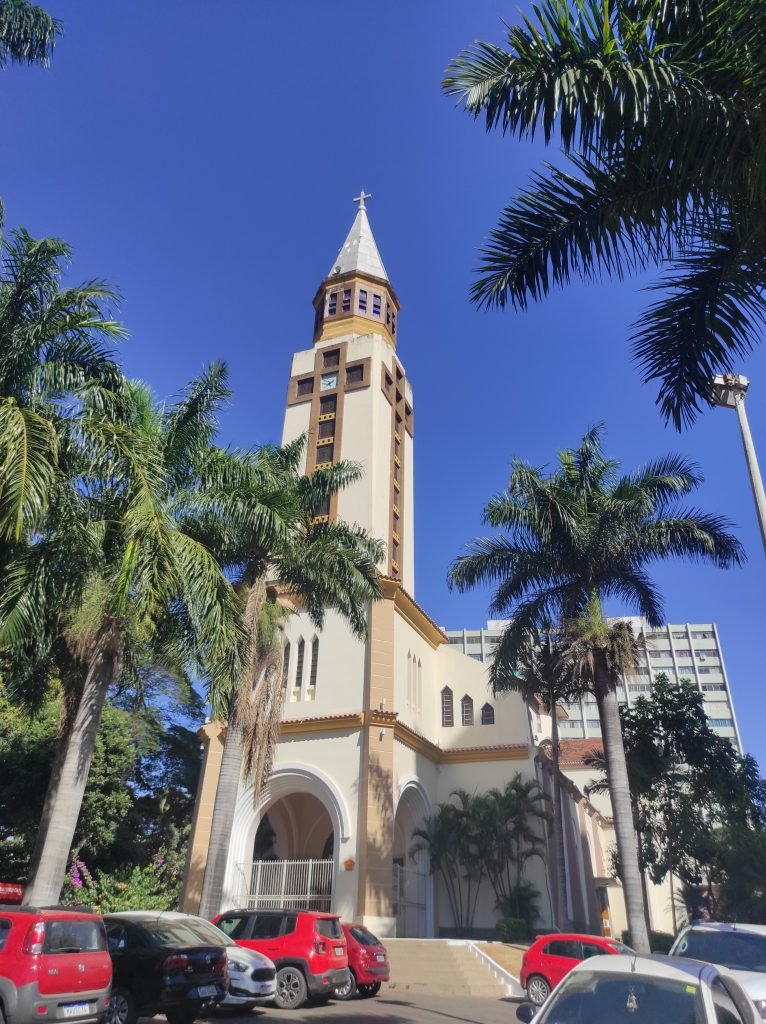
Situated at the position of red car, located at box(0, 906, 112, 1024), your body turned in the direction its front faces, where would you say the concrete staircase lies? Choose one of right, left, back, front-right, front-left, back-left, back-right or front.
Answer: right

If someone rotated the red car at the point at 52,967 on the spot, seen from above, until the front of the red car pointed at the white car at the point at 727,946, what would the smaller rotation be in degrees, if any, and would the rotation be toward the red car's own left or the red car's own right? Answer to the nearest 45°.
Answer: approximately 135° to the red car's own right

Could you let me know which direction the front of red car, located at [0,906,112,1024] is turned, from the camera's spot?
facing away from the viewer and to the left of the viewer

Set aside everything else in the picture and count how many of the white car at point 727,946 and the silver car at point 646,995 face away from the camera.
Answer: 0

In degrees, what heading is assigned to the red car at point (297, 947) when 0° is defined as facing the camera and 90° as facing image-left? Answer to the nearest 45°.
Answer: approximately 135°

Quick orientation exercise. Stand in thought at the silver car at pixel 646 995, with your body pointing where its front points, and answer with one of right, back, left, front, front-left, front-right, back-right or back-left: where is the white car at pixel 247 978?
right

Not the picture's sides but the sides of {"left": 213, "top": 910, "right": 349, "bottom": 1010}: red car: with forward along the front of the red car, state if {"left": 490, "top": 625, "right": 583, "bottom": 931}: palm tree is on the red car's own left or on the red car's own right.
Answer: on the red car's own right

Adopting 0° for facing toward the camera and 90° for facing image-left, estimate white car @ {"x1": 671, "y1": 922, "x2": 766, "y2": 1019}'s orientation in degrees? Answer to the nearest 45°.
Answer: approximately 45°

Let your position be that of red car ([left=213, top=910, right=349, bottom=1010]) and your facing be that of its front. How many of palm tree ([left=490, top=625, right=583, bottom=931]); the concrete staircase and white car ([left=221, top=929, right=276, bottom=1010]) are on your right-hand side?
2

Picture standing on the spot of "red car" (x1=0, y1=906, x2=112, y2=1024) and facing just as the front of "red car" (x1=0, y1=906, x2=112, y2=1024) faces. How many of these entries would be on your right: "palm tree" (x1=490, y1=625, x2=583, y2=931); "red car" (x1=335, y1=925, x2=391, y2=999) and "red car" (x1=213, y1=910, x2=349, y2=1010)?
3

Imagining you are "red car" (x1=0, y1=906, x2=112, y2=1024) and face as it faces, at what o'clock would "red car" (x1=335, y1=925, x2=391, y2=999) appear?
"red car" (x1=335, y1=925, x2=391, y2=999) is roughly at 3 o'clock from "red car" (x1=0, y1=906, x2=112, y2=1024).

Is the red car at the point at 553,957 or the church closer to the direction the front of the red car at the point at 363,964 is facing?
the church

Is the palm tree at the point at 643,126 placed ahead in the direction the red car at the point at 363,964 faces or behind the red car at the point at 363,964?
behind
